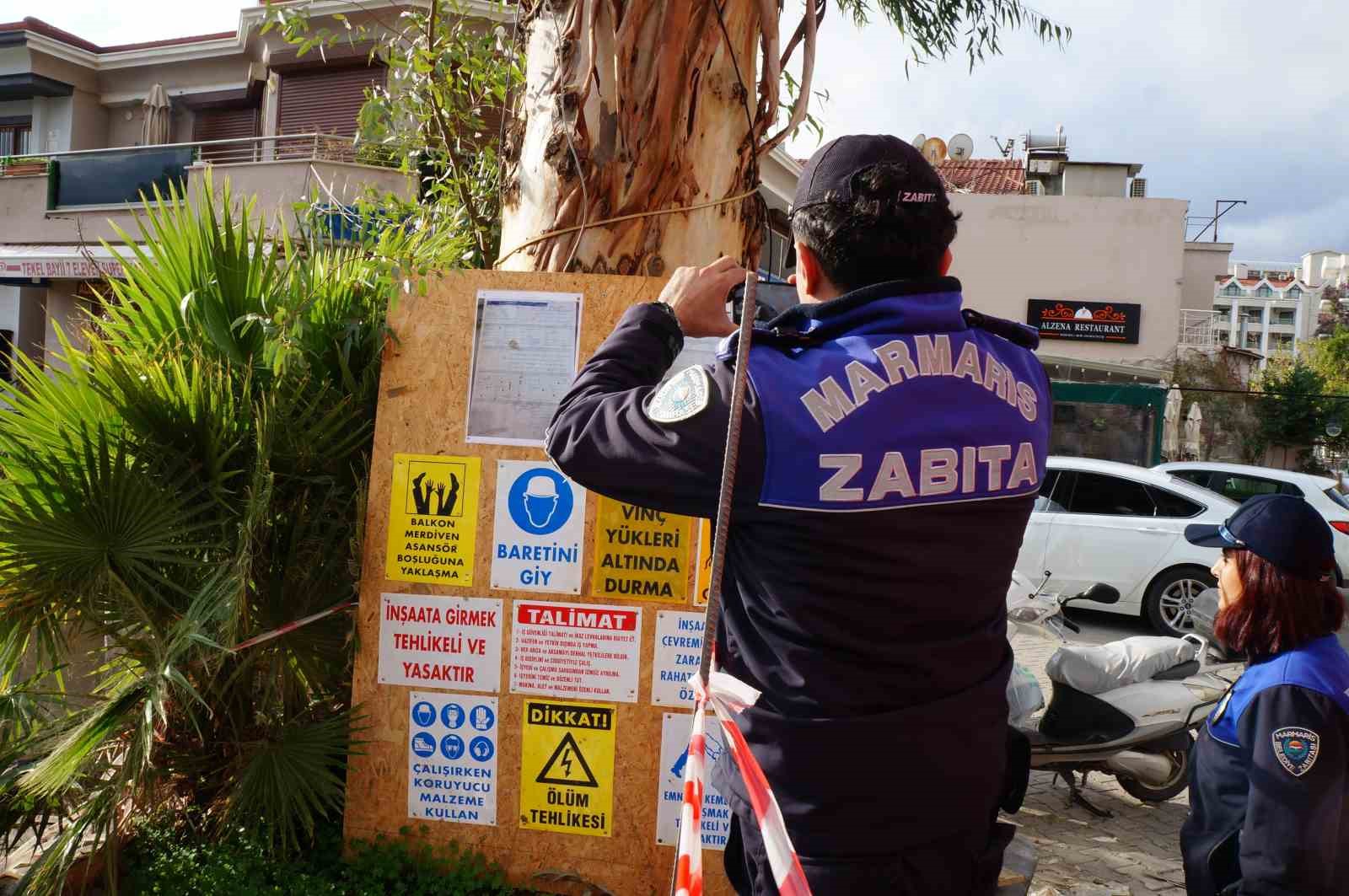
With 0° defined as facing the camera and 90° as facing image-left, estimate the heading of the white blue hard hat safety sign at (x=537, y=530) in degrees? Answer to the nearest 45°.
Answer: approximately 0°

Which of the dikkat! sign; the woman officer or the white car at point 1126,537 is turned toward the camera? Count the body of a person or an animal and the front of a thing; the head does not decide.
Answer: the dikkat! sign

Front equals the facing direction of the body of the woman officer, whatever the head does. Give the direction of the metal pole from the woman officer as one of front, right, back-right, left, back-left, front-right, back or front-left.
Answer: front-left

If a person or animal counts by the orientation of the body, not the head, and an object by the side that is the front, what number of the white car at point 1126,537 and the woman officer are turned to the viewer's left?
2

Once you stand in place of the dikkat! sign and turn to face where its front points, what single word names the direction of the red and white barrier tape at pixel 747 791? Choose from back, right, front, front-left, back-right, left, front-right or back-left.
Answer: front

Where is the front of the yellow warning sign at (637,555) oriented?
toward the camera

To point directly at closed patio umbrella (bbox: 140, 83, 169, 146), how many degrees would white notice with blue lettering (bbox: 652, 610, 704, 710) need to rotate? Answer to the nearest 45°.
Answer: approximately 135° to its right

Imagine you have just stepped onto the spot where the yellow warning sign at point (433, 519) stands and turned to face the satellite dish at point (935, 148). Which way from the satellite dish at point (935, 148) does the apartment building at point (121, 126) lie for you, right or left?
left

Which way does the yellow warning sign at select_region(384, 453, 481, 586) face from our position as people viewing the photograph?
facing the viewer

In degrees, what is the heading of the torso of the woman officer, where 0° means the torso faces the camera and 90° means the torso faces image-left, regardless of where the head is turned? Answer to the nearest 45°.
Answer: approximately 90°
